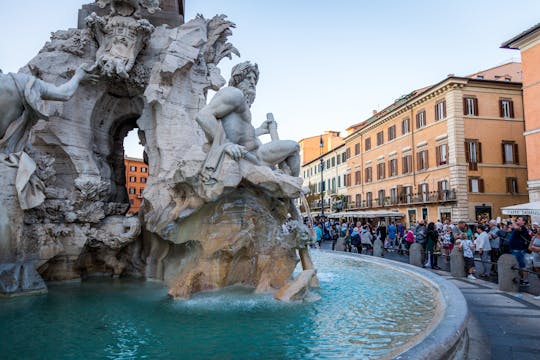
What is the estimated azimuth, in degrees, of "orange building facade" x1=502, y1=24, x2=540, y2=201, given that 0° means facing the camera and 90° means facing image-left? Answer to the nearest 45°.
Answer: approximately 45°

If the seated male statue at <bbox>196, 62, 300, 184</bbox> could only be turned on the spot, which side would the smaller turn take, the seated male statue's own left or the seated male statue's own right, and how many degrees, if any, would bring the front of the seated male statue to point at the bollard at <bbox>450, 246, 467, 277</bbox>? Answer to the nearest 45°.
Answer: approximately 90° to the seated male statue's own left

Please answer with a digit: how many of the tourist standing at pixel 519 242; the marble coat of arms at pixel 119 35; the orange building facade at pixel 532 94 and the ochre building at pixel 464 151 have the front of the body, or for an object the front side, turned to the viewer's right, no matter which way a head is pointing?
0

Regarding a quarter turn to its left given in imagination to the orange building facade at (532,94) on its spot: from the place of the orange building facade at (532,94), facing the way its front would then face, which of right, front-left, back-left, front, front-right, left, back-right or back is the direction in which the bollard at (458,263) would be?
front-right

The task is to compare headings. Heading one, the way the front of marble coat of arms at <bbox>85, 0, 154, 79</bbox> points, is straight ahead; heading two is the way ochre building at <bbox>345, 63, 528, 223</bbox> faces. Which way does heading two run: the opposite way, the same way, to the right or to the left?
to the right

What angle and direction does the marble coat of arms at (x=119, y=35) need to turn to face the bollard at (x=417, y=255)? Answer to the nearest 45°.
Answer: approximately 90° to its left

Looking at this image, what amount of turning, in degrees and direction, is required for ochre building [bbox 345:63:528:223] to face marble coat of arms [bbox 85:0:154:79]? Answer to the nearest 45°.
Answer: approximately 45° to its left

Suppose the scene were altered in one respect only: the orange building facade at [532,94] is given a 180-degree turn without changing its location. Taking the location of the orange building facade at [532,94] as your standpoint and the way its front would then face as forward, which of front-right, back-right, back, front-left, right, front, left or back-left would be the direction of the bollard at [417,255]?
back-right

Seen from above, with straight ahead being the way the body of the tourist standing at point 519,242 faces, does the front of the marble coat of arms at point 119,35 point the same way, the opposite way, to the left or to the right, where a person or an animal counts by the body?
to the left

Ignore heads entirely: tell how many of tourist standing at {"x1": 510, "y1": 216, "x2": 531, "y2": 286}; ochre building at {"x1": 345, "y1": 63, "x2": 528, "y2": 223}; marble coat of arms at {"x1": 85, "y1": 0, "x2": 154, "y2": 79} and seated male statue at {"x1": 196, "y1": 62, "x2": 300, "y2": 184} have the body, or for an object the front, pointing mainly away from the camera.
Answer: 0

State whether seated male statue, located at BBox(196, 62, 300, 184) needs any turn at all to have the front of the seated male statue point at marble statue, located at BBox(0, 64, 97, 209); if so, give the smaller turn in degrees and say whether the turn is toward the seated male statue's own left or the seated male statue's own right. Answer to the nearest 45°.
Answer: approximately 135° to the seated male statue's own right

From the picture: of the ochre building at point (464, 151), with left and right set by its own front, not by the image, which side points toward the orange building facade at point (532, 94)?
left

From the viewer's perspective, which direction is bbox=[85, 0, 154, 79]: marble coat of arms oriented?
toward the camera

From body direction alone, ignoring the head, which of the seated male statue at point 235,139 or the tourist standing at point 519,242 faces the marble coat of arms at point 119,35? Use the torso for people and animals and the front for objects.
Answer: the tourist standing
